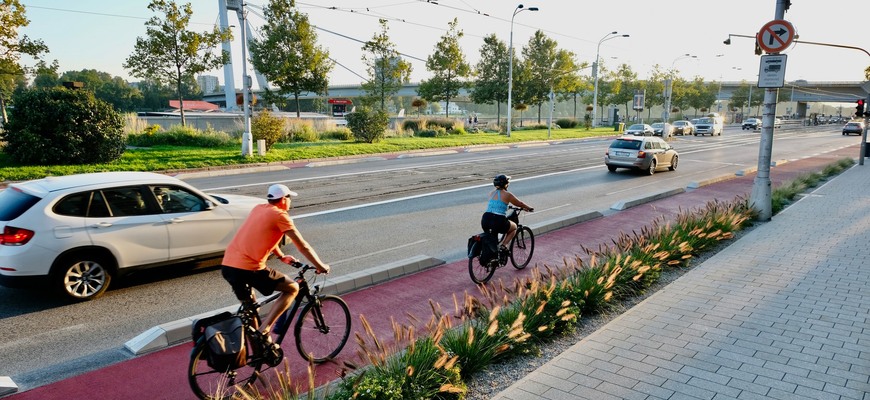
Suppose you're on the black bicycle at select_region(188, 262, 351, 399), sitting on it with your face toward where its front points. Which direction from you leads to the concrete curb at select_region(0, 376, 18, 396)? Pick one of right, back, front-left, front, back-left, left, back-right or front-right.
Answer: back-left

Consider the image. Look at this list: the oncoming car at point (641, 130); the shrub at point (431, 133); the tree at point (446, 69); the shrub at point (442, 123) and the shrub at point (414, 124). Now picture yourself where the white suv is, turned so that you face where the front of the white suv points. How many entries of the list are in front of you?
5

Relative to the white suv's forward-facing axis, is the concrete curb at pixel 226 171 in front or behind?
in front

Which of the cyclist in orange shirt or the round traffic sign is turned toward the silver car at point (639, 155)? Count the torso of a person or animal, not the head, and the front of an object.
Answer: the cyclist in orange shirt

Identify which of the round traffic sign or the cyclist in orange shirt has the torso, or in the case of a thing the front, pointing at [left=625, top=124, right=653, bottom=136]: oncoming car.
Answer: the cyclist in orange shirt

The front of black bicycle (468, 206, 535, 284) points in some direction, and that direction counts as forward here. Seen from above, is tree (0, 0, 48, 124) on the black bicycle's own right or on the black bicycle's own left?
on the black bicycle's own left

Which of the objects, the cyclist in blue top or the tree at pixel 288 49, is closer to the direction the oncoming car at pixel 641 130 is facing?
the cyclist in blue top

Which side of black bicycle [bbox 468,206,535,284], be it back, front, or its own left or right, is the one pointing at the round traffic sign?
front

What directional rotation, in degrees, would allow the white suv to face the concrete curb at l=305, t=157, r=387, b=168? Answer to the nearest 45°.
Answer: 0° — it already faces it

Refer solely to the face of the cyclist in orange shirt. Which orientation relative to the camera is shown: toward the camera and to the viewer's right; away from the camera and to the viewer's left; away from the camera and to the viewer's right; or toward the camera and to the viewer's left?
away from the camera and to the viewer's right

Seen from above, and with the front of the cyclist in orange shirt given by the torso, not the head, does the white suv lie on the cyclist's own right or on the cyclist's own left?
on the cyclist's own left

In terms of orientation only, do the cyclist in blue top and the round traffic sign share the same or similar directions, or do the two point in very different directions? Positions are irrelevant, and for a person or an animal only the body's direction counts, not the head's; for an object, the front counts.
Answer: very different directions

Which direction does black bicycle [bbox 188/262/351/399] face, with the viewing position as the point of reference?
facing away from the viewer and to the right of the viewer

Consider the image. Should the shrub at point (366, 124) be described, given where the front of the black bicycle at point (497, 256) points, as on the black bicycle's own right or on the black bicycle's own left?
on the black bicycle's own left
